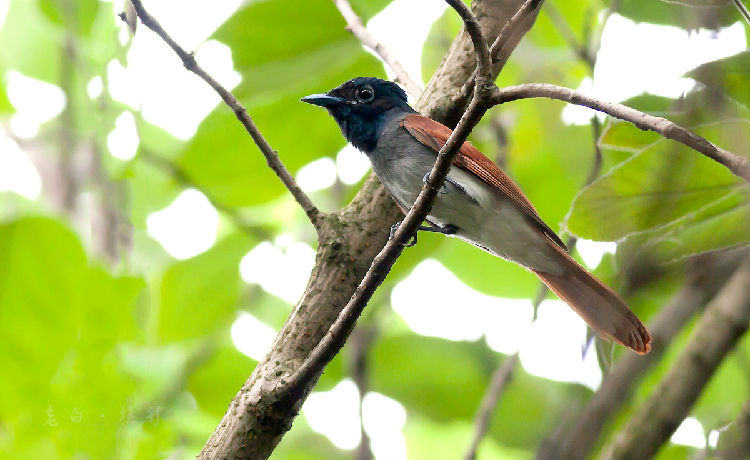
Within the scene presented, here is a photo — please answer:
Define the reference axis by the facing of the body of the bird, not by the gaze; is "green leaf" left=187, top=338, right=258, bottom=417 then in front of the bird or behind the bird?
in front

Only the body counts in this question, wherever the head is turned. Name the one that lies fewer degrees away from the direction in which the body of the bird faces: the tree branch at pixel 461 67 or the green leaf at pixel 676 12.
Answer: the tree branch

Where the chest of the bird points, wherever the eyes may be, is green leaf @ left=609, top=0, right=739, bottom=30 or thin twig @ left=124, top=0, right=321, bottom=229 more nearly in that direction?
the thin twig

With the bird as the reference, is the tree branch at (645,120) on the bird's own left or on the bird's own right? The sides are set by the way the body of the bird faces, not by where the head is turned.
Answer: on the bird's own left

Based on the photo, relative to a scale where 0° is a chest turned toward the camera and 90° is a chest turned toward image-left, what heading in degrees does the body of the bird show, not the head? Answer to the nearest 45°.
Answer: approximately 90°
